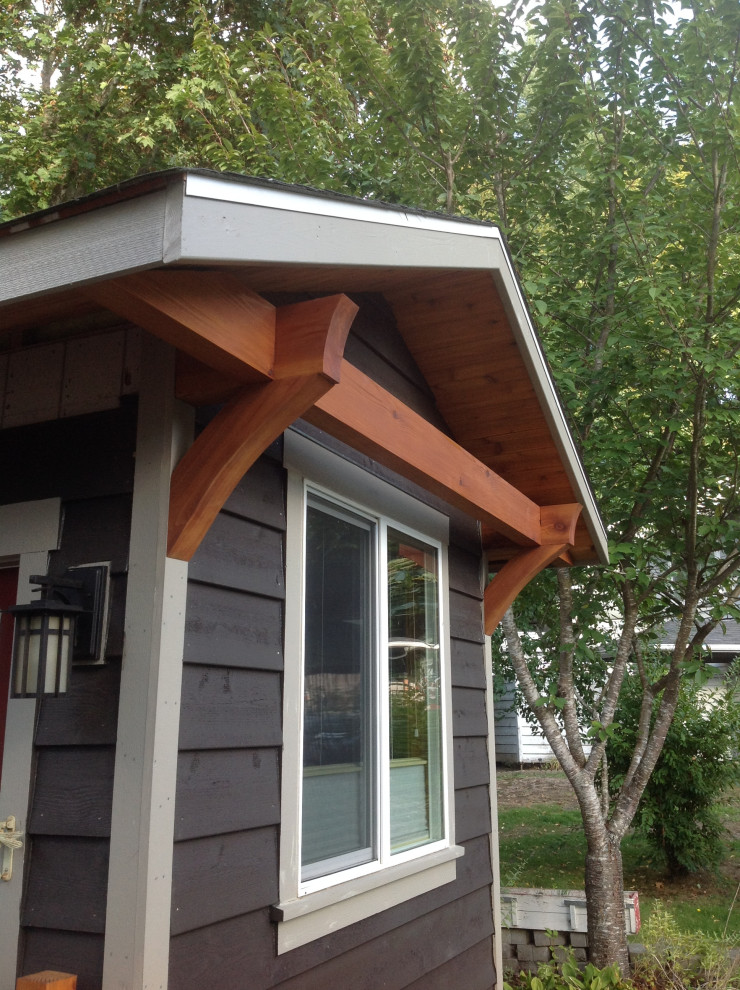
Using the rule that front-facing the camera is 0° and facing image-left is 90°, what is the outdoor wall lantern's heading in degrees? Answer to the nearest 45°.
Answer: approximately 45°

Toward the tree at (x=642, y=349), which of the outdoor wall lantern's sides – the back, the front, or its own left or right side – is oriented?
back

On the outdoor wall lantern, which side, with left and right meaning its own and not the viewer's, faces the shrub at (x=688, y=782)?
back

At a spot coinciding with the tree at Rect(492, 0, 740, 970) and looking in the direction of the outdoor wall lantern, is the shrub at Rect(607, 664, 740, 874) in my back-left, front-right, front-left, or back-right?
back-right
